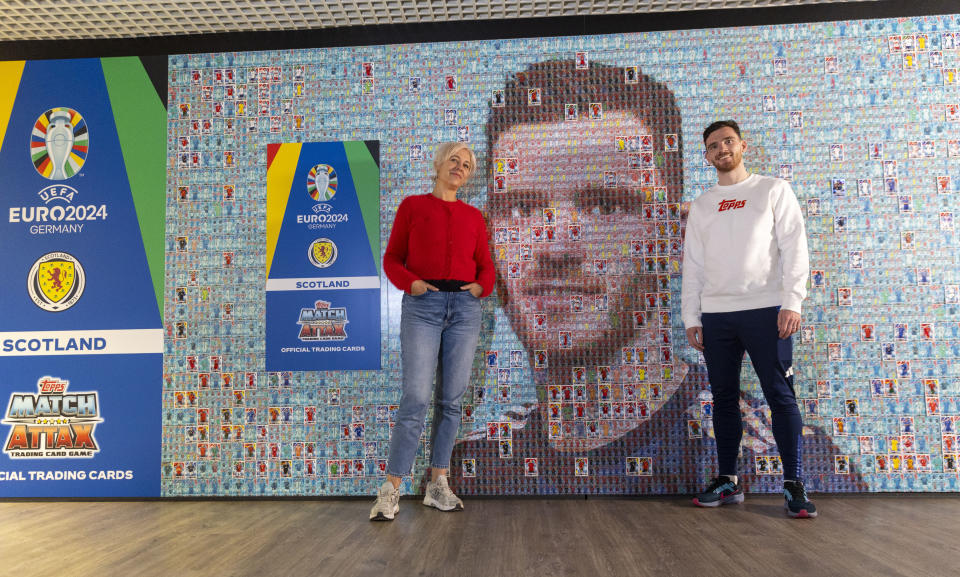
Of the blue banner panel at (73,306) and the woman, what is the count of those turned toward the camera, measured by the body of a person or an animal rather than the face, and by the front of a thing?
2

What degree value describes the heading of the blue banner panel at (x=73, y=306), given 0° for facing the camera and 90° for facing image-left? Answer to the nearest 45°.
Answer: approximately 0°

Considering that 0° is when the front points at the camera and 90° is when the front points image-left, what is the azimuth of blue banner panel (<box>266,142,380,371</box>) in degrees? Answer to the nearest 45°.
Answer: approximately 0°

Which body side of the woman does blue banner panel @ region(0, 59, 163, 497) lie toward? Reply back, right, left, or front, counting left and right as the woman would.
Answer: right

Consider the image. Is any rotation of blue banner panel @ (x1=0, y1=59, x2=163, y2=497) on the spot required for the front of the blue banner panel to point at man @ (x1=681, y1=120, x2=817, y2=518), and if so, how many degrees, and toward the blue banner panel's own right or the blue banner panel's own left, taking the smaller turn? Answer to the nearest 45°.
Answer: approximately 45° to the blue banner panel's own left

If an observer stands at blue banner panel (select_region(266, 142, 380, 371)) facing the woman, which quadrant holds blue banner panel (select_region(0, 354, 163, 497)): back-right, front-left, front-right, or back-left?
back-right

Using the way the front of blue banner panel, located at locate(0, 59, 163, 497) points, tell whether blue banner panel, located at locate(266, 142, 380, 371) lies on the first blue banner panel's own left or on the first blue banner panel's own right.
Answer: on the first blue banner panel's own left
